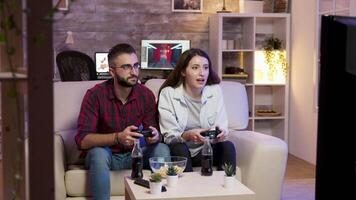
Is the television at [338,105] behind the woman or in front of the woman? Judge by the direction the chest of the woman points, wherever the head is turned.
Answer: in front

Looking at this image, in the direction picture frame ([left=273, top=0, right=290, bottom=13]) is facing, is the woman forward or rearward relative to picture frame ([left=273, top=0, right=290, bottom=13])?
forward

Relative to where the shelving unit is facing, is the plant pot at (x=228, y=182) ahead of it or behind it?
ahead

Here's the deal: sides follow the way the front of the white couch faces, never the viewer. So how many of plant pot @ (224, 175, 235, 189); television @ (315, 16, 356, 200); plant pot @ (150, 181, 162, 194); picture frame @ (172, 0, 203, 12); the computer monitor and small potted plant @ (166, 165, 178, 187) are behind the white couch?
2

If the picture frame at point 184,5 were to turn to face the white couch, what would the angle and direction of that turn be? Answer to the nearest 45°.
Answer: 0° — it already faces it

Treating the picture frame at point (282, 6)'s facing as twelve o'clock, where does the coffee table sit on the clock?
The coffee table is roughly at 12 o'clock from the picture frame.

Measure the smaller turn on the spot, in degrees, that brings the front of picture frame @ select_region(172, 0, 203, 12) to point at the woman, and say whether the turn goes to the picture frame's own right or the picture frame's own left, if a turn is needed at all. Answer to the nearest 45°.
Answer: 0° — it already faces them

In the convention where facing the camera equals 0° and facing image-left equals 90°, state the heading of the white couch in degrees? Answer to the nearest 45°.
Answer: approximately 0°

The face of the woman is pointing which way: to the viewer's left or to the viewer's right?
to the viewer's right

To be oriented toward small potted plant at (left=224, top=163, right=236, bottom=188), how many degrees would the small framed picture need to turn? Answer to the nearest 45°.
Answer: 0° — it already faces it
